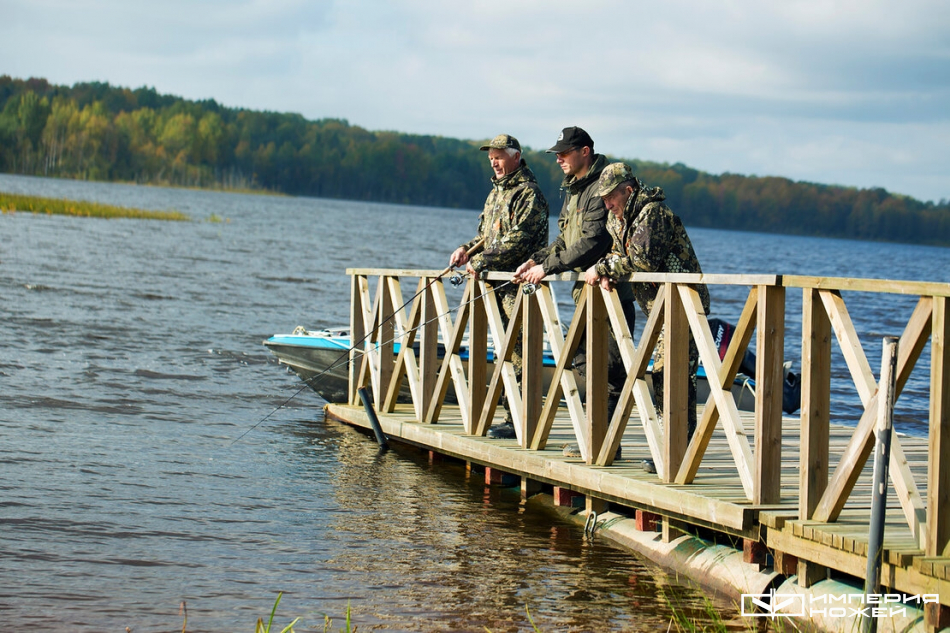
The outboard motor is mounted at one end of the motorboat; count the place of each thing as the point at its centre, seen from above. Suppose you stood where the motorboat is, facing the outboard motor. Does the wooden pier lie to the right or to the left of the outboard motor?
right

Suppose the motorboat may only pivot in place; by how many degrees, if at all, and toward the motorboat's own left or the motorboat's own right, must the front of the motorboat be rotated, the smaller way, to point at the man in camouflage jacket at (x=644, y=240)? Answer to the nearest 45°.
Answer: approximately 135° to the motorboat's own left

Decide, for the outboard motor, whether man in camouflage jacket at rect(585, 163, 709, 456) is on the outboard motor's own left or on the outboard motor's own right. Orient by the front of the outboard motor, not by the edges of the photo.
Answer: on the outboard motor's own left

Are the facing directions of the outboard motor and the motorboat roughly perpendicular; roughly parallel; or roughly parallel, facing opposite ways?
roughly parallel

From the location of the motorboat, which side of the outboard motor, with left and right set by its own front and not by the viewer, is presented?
front

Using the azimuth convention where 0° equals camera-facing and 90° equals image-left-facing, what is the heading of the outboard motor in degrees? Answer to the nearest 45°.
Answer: approximately 90°

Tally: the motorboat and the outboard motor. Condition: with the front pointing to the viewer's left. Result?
2

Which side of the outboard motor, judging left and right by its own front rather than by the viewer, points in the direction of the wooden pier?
left

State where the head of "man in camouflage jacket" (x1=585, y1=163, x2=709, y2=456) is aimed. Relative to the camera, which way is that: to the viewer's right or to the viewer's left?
to the viewer's left

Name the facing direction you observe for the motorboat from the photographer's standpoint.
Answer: facing to the left of the viewer

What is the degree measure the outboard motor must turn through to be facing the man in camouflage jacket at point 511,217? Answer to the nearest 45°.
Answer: approximately 45° to its left

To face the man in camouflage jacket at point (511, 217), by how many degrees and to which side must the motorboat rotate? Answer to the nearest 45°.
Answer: approximately 135° to its left
